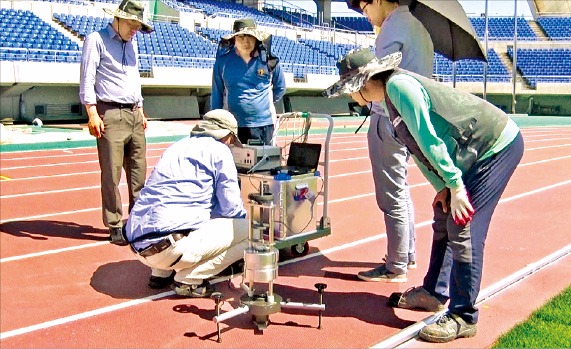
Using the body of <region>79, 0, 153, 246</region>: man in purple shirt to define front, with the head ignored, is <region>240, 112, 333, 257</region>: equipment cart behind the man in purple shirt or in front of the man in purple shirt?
in front

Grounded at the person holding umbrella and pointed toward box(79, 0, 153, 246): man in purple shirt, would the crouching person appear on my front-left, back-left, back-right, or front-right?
front-left

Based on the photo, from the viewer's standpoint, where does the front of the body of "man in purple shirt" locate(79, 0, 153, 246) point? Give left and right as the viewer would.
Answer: facing the viewer and to the right of the viewer

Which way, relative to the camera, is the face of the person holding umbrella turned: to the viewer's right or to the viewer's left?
to the viewer's left

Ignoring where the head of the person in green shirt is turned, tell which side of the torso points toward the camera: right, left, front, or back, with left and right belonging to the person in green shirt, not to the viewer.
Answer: left

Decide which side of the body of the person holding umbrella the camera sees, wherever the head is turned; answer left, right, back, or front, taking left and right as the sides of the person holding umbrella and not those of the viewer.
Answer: left

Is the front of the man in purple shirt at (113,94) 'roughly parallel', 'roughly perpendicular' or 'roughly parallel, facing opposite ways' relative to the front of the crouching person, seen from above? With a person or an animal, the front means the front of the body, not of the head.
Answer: roughly perpendicular

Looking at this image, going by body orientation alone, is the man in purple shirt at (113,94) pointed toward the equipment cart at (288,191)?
yes

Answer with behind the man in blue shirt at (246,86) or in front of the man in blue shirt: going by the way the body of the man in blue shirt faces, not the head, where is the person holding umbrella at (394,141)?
in front

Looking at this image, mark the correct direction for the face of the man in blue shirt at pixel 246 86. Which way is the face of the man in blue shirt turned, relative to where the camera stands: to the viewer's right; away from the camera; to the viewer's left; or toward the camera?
toward the camera

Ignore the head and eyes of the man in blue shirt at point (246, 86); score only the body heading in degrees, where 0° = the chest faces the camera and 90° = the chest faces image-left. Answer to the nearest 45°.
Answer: approximately 0°

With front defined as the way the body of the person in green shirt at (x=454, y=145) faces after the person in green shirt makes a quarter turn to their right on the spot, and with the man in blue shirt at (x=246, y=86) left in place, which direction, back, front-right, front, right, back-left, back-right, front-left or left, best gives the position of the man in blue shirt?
front-left

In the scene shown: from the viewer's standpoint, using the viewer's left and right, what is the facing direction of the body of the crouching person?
facing away from the viewer and to the right of the viewer

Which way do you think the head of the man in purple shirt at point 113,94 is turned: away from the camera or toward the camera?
toward the camera

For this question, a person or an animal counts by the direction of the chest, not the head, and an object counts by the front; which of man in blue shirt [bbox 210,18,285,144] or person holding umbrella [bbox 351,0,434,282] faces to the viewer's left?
the person holding umbrella
